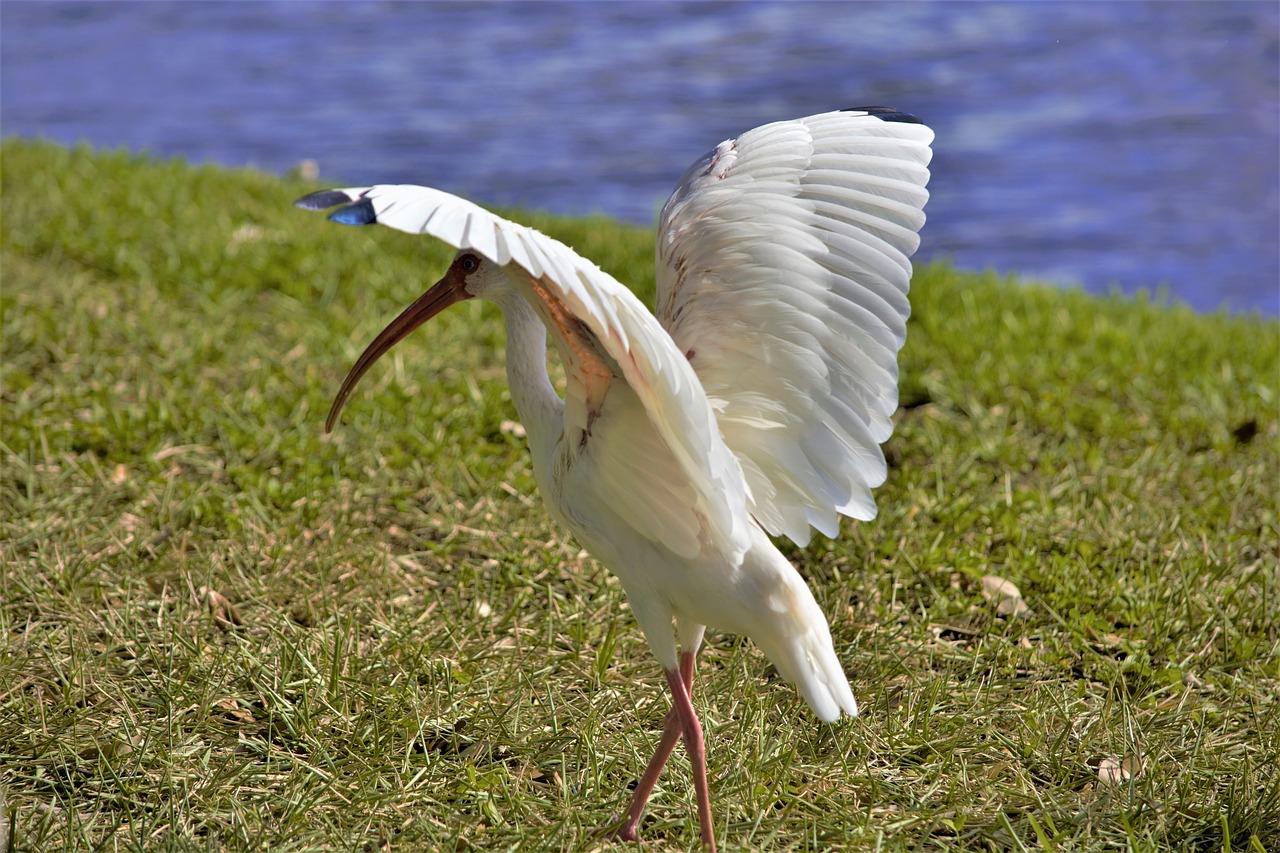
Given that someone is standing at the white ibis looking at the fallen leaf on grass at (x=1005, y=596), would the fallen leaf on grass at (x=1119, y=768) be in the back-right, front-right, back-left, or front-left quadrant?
front-right

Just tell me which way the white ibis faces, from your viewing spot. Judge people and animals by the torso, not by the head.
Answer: facing to the left of the viewer

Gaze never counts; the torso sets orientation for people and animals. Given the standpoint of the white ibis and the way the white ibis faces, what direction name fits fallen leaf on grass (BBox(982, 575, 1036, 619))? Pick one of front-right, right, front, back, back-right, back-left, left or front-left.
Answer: back-right

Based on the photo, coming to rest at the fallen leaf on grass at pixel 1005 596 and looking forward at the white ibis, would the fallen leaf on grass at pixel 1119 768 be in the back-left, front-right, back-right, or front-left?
front-left
